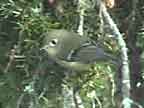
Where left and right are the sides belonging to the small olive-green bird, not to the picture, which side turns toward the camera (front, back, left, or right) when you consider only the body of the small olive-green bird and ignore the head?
left
